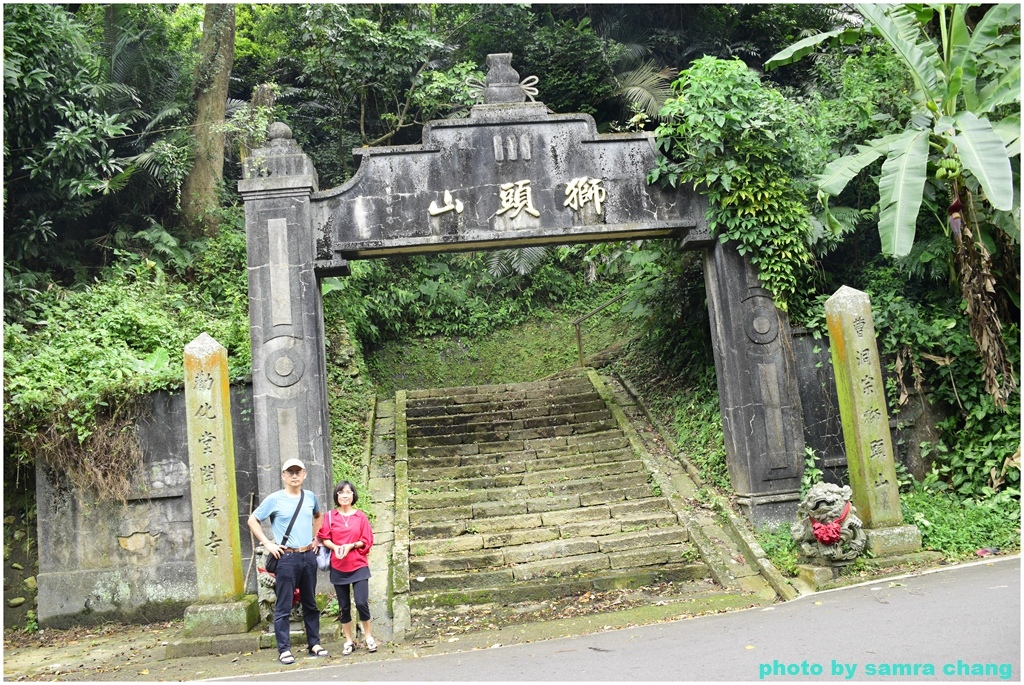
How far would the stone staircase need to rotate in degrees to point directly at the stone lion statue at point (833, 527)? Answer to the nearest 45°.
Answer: approximately 45° to its left

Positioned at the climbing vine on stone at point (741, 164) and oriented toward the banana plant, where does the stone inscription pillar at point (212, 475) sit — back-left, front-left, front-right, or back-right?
back-right

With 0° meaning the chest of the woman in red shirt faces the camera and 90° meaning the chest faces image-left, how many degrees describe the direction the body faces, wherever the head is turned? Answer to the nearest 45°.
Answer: approximately 0°

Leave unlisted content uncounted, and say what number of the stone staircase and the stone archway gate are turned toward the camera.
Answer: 2

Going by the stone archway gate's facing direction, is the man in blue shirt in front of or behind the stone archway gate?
in front

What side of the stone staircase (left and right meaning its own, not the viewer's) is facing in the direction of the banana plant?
left

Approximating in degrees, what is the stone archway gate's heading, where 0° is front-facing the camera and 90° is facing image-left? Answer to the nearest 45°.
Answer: approximately 0°
